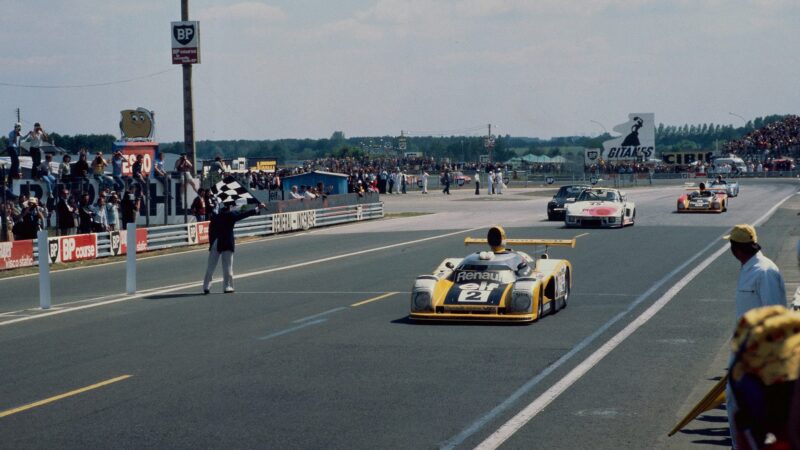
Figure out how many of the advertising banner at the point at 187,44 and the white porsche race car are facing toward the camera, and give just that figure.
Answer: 2

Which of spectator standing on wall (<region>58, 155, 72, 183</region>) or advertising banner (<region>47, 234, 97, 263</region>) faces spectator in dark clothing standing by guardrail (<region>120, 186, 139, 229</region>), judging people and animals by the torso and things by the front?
spectator standing on wall (<region>58, 155, 72, 183</region>)

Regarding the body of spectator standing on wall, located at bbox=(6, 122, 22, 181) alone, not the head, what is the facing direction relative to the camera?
to the viewer's right

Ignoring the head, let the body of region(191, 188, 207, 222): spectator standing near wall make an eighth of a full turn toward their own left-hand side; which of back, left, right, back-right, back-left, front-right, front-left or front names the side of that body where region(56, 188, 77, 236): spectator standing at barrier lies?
back-right

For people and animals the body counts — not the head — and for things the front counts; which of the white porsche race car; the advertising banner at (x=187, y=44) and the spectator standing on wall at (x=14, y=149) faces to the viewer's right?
the spectator standing on wall

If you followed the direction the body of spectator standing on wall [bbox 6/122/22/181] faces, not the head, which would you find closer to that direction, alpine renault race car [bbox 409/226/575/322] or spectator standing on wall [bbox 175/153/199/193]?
the alpine renault race car

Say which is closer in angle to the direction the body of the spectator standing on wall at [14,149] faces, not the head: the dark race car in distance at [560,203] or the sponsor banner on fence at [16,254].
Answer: the dark race car in distance

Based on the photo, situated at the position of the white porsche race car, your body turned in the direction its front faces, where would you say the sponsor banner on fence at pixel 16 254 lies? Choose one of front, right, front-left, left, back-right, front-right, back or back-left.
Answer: front-right

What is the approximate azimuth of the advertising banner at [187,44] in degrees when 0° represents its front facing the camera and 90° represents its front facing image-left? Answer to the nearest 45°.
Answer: approximately 0°
